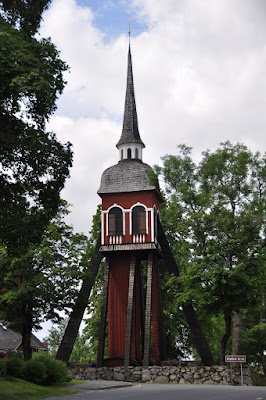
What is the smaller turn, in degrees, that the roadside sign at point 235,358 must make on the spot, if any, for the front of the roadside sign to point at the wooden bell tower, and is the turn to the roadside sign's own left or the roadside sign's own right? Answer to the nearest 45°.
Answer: approximately 135° to the roadside sign's own right

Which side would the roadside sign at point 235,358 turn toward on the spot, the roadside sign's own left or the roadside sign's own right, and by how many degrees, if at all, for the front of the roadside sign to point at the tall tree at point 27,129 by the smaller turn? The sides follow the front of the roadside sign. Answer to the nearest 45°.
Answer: approximately 45° to the roadside sign's own right

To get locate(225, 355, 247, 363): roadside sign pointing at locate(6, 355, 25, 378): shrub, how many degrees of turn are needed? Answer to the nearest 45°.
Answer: approximately 45° to its right

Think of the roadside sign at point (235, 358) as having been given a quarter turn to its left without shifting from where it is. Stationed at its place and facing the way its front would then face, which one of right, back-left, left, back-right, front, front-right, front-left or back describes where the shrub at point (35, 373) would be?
back-right

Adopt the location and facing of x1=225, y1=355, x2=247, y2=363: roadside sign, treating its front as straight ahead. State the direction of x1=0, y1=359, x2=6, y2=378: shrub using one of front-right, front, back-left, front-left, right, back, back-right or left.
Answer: front-right

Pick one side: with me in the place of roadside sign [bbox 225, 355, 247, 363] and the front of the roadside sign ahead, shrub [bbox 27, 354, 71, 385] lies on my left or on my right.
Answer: on my right

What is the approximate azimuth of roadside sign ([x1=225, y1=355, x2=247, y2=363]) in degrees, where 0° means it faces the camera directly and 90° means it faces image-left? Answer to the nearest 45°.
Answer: approximately 0°
